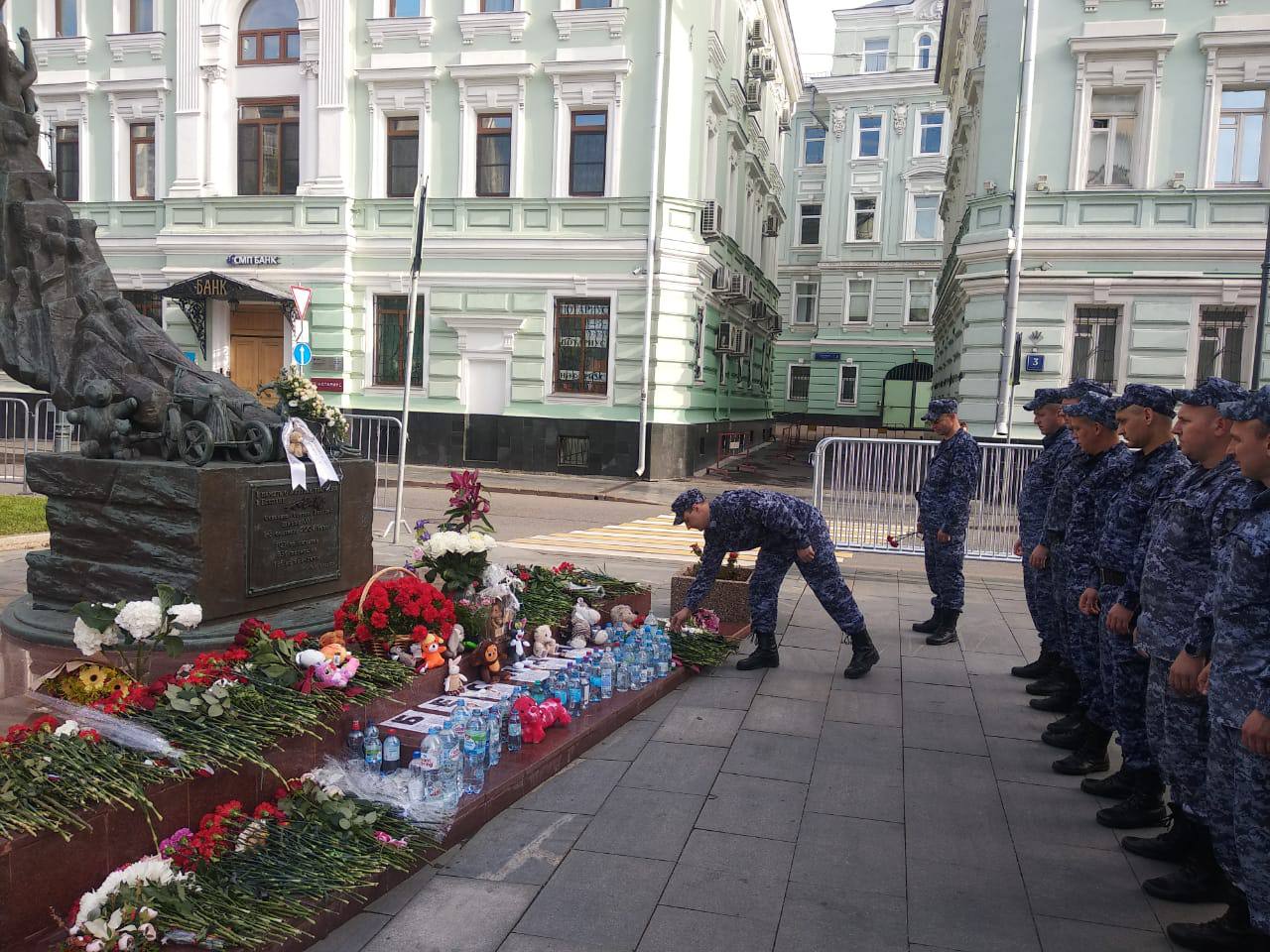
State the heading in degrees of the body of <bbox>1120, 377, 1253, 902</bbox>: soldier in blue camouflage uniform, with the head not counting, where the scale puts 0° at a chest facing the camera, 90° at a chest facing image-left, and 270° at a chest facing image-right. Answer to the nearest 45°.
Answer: approximately 90°

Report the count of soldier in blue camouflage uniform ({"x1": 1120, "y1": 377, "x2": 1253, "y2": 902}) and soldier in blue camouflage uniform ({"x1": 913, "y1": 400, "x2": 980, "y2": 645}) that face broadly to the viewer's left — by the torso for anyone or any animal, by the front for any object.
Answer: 2

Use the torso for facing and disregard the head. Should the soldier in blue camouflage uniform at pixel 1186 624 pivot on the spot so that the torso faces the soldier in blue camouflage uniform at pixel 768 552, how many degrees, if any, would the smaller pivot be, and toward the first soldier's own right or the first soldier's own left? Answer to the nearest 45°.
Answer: approximately 45° to the first soldier's own right

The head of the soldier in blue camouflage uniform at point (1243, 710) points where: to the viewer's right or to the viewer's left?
to the viewer's left

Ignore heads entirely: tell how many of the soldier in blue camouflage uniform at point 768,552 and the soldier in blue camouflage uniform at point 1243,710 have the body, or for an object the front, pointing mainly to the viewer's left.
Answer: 2

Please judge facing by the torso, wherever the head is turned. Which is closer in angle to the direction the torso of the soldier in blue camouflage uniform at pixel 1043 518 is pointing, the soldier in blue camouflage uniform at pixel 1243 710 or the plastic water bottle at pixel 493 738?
the plastic water bottle

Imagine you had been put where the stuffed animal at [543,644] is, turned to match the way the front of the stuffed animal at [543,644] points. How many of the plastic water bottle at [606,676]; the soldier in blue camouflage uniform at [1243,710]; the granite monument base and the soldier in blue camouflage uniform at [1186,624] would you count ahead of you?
3

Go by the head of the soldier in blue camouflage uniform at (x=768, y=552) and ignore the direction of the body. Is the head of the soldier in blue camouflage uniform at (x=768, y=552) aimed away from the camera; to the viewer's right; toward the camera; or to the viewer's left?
to the viewer's left

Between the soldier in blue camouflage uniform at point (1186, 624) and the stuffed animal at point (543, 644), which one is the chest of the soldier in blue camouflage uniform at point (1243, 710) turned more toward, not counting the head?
the stuffed animal

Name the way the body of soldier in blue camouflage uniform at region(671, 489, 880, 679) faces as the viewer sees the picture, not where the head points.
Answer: to the viewer's left

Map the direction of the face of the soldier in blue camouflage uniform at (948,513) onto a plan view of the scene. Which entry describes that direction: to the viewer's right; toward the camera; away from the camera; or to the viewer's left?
to the viewer's left

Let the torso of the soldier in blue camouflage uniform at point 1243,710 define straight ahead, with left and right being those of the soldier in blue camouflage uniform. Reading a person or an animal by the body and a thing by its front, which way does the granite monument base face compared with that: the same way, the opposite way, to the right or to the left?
the opposite way

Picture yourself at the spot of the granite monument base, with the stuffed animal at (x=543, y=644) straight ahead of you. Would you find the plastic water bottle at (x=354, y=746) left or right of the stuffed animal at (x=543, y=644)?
right

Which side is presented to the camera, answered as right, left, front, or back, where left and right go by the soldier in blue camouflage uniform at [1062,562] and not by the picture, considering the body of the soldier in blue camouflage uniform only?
left

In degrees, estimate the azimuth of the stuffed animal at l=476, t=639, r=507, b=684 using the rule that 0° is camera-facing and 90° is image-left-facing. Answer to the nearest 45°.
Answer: approximately 315°

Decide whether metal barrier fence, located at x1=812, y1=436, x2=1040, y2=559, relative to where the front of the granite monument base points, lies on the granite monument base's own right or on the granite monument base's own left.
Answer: on the granite monument base's own left
